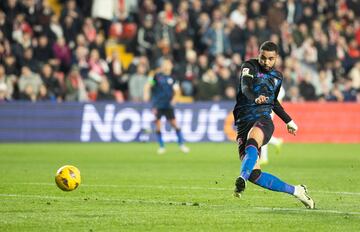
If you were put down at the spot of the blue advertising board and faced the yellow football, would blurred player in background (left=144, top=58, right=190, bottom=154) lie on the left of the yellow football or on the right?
left

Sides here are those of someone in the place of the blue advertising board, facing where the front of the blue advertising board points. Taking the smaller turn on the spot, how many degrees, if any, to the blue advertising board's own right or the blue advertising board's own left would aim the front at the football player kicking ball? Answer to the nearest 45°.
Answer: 0° — it already faces them

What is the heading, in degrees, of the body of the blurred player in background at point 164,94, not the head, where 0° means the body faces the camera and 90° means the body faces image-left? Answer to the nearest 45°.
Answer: approximately 315°
